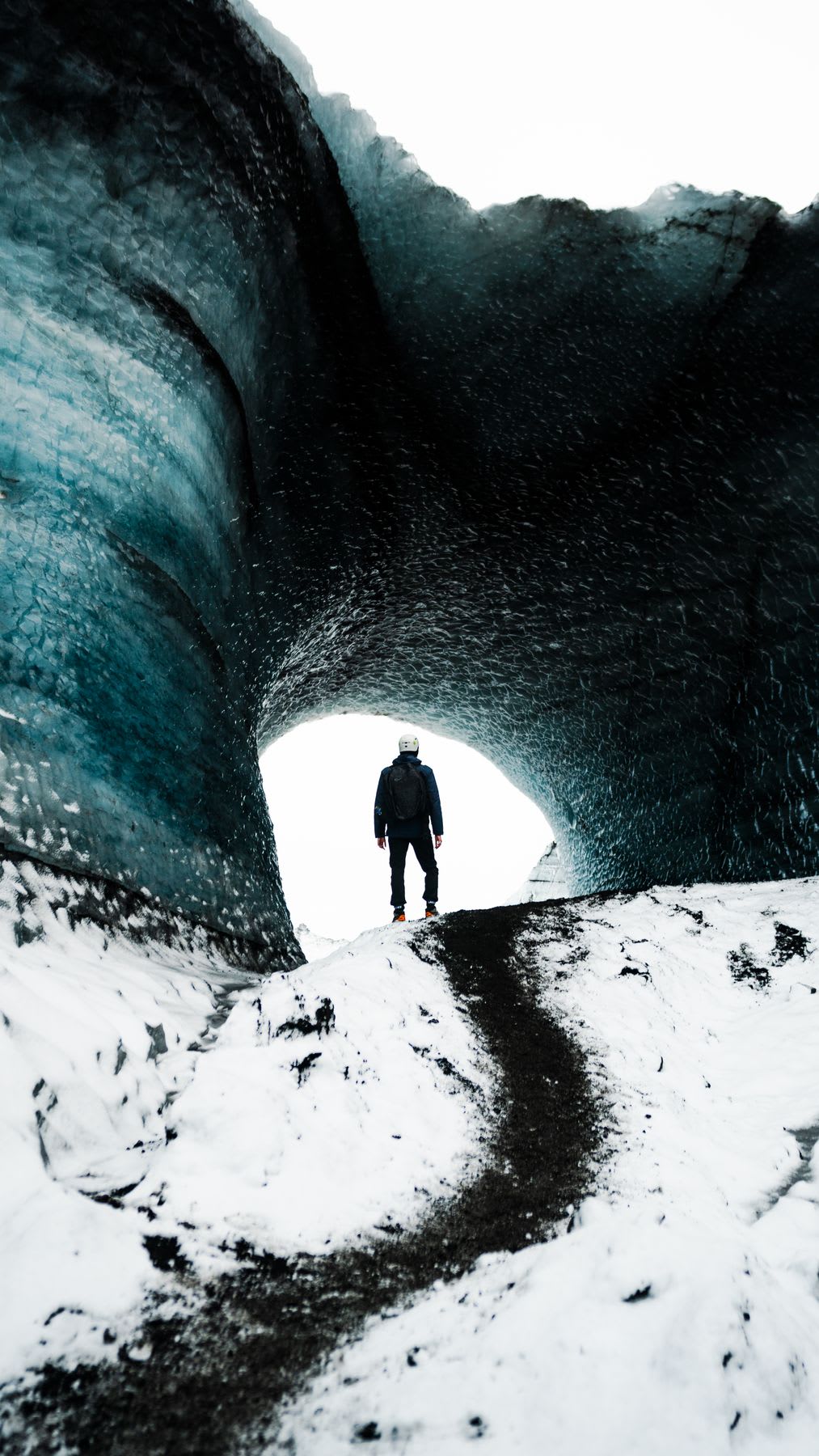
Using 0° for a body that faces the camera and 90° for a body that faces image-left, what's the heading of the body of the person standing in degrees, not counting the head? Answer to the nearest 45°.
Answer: approximately 180°

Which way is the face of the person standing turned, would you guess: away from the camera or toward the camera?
away from the camera
